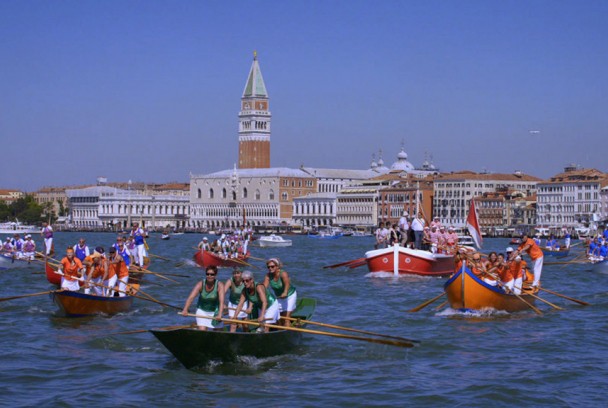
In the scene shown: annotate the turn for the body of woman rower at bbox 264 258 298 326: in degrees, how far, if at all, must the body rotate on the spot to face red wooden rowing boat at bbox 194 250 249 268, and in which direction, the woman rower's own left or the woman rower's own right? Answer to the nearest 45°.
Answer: approximately 135° to the woman rower's own right

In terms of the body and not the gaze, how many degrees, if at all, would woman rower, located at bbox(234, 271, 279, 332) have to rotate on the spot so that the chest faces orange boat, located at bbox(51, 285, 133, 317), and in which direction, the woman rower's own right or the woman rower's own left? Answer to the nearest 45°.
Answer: approximately 90° to the woman rower's own right

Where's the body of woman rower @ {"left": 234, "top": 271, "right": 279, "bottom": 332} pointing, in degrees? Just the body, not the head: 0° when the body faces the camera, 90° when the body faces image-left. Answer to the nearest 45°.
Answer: approximately 45°

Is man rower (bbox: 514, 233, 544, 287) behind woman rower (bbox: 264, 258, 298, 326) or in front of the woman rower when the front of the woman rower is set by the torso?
behind

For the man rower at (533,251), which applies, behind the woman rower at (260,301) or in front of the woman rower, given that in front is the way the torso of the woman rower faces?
behind

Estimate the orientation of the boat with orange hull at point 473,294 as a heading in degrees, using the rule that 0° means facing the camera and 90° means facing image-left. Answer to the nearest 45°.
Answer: approximately 45°

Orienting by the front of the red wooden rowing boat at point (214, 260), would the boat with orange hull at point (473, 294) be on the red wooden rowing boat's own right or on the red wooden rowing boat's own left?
on the red wooden rowing boat's own left
